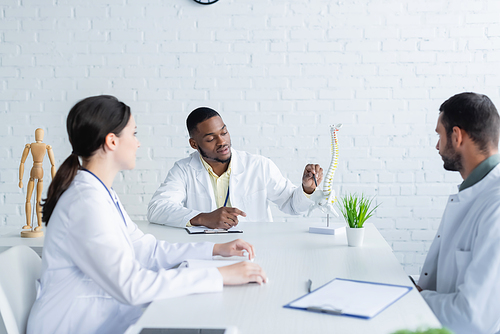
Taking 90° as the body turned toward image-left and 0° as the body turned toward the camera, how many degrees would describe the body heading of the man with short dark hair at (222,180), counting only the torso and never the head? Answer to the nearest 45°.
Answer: approximately 0°

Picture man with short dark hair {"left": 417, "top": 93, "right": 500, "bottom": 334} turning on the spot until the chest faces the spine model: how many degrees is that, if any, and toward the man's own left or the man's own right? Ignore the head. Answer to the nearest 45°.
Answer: approximately 45° to the man's own right

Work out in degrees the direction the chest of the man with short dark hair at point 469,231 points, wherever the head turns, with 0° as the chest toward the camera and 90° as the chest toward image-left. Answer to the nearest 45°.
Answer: approximately 90°

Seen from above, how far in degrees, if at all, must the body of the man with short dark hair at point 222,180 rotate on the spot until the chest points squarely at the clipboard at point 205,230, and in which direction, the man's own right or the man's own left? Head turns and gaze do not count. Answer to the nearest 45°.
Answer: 0° — they already face it

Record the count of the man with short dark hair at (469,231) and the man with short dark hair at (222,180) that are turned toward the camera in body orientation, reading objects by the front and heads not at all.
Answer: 1
